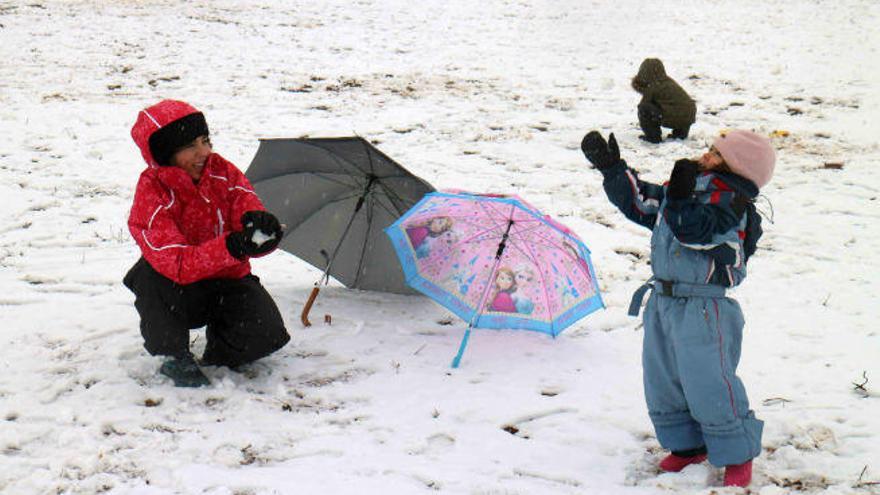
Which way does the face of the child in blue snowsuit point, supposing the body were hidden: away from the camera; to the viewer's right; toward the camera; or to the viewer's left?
to the viewer's left

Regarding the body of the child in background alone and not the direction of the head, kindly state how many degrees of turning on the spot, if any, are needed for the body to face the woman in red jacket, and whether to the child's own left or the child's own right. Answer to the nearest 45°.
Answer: approximately 90° to the child's own left

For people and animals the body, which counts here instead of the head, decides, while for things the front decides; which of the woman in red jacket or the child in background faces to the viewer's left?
the child in background

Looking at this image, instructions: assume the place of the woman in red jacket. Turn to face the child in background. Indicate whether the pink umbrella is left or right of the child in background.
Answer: right

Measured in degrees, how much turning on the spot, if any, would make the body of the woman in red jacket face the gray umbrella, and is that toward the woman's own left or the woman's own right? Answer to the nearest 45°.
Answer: approximately 90° to the woman's own left

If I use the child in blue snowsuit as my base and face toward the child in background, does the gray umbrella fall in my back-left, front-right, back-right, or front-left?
front-left

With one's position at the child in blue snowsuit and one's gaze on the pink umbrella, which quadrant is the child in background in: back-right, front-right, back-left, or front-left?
front-right

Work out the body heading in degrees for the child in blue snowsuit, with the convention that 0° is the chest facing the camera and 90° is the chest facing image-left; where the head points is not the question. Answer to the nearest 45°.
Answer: approximately 45°

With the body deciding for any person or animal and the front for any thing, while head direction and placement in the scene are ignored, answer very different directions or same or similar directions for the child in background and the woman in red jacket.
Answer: very different directions

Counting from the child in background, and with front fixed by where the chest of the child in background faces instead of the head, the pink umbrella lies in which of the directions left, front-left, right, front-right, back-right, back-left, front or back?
left

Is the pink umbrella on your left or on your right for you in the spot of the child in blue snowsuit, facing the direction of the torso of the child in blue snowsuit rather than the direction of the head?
on your right

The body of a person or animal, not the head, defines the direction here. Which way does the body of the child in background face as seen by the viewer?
to the viewer's left

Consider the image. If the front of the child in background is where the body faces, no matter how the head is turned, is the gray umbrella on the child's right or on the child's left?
on the child's left

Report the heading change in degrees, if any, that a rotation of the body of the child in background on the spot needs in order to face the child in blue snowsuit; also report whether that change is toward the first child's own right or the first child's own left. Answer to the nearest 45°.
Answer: approximately 90° to the first child's own left

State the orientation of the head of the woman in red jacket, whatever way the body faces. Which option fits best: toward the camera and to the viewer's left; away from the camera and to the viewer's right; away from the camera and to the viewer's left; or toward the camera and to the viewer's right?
toward the camera and to the viewer's right

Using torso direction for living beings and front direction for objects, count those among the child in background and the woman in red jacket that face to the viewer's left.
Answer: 1
